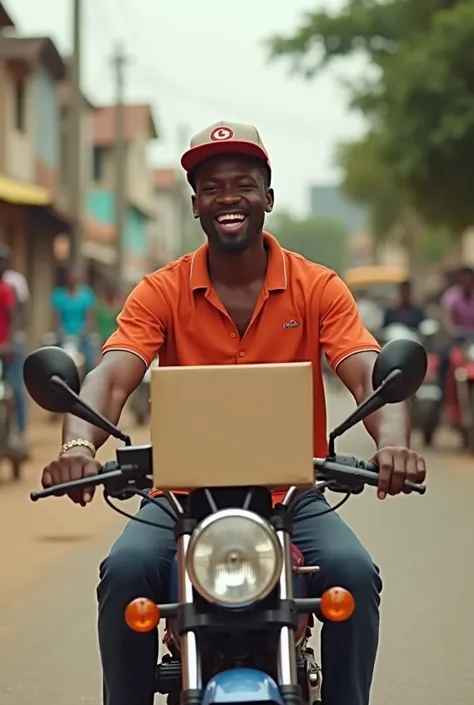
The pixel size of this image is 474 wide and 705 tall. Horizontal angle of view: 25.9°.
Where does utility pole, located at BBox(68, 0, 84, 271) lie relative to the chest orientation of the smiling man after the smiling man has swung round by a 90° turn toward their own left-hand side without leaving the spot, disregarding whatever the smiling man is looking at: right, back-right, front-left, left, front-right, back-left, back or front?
left

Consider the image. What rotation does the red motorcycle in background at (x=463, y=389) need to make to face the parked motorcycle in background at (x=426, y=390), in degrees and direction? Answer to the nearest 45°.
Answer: approximately 135° to its right

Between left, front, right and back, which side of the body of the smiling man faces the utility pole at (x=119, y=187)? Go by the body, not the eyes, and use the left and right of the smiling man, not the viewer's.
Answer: back

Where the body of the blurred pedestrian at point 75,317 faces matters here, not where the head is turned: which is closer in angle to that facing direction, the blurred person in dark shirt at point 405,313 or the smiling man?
the smiling man

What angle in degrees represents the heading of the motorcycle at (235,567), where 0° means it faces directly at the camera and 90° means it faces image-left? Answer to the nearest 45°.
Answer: approximately 0°

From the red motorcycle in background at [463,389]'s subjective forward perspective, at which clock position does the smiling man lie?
The smiling man is roughly at 12 o'clock from the red motorcycle in background.

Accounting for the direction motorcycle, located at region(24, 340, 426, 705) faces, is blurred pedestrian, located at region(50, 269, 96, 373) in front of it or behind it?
behind

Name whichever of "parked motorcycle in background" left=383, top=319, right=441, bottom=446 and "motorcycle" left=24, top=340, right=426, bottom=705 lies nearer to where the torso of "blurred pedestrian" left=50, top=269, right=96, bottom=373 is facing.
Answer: the motorcycle
